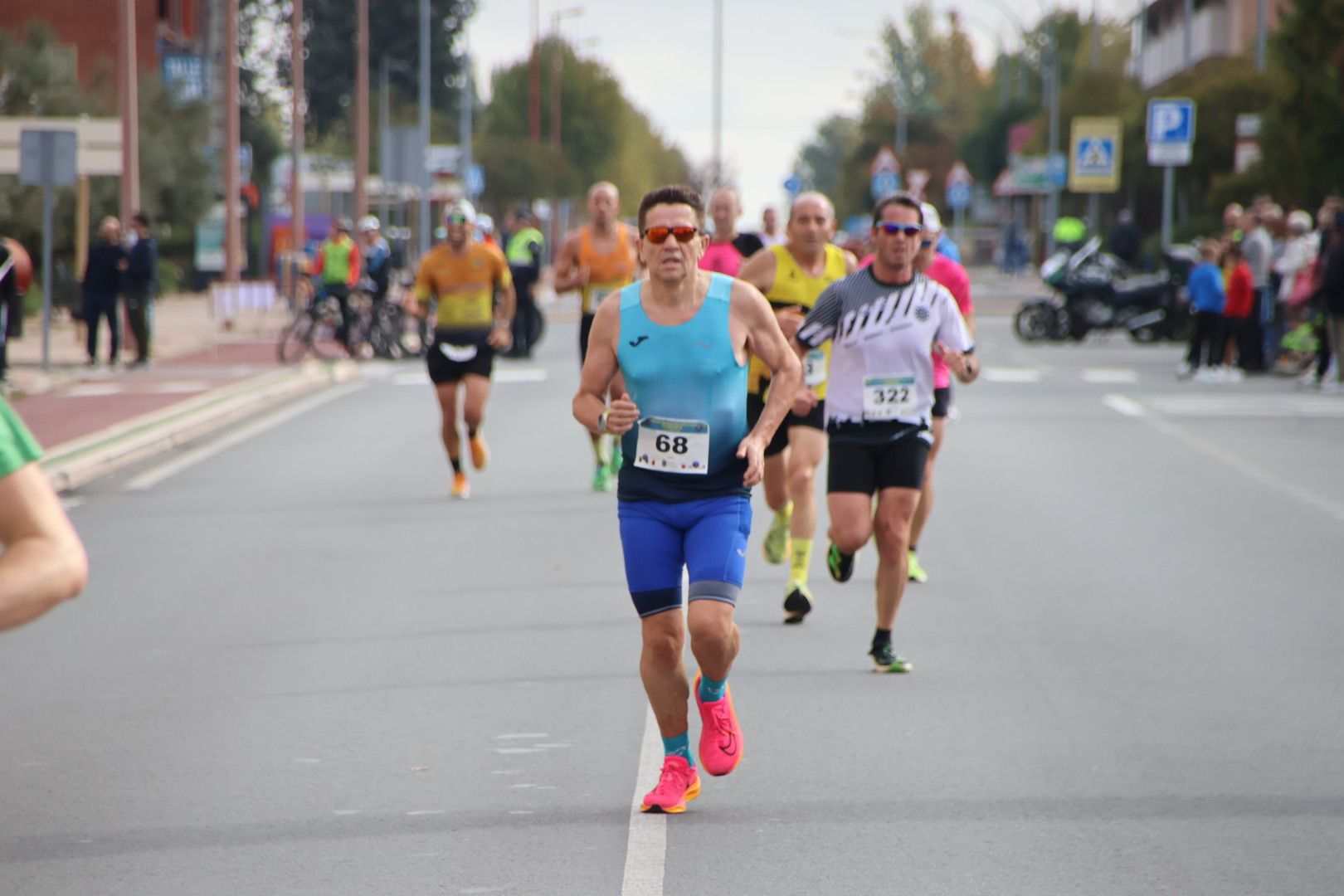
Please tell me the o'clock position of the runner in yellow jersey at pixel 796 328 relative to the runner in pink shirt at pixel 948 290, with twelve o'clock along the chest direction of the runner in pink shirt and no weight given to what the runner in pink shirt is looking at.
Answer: The runner in yellow jersey is roughly at 2 o'clock from the runner in pink shirt.

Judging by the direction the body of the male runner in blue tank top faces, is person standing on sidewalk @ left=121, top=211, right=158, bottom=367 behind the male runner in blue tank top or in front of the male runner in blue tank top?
behind

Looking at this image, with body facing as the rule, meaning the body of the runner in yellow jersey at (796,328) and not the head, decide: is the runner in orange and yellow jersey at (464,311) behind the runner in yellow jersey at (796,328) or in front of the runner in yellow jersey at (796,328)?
behind

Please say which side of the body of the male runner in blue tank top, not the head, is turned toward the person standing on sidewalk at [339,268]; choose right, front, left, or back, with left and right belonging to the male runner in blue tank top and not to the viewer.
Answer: back

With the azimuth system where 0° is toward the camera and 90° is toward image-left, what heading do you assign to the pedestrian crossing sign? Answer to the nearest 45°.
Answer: approximately 0°

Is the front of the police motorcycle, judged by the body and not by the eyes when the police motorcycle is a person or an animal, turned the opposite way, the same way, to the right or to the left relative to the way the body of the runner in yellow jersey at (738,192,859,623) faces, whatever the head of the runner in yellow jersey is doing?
to the right

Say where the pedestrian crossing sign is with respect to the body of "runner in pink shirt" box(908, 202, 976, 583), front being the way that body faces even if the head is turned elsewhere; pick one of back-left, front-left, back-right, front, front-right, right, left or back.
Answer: back

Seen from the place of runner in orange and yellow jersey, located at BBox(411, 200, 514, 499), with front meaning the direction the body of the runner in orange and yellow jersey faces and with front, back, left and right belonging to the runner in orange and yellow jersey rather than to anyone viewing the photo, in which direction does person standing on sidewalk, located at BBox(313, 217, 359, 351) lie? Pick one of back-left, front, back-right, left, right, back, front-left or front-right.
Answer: back

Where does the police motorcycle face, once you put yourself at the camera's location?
facing to the left of the viewer
